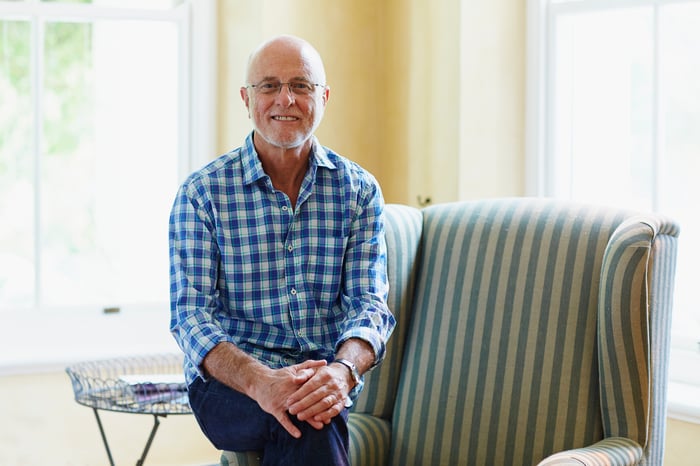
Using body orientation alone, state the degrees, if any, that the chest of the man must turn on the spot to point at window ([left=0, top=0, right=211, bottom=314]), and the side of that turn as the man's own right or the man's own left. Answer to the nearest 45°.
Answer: approximately 135° to the man's own right

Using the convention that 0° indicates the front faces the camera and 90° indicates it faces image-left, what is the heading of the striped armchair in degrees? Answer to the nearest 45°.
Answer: approximately 45°

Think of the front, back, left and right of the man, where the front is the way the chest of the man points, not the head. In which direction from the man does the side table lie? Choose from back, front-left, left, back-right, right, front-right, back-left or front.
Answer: back-right

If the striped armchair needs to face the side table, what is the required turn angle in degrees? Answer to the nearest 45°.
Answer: approximately 45° to its right

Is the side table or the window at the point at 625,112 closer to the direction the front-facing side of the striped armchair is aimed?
the side table

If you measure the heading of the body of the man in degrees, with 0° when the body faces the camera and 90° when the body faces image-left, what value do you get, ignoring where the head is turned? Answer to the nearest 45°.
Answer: approximately 0°
